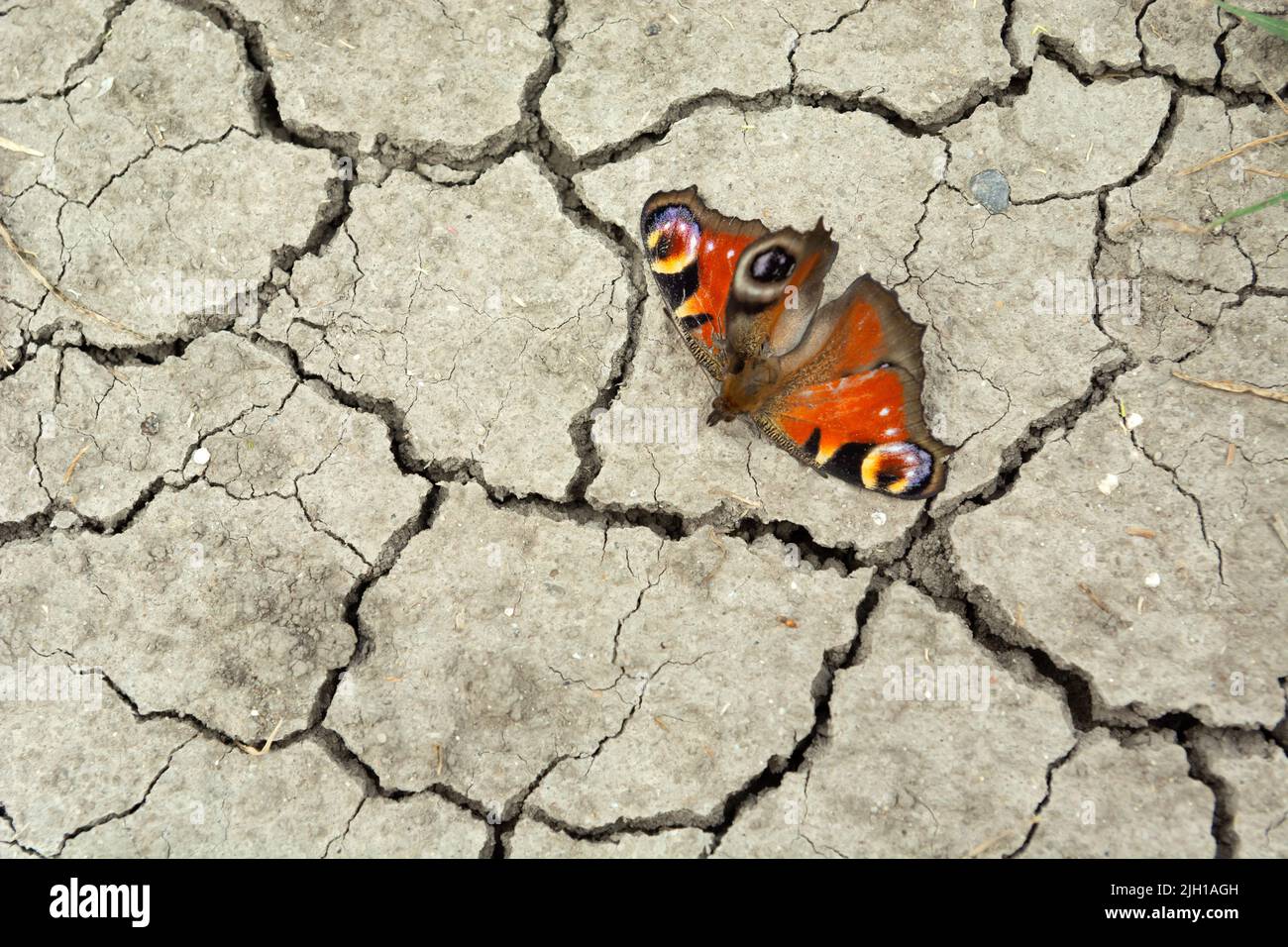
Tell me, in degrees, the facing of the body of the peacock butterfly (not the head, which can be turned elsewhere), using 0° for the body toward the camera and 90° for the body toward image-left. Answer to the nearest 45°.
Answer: approximately 45°
